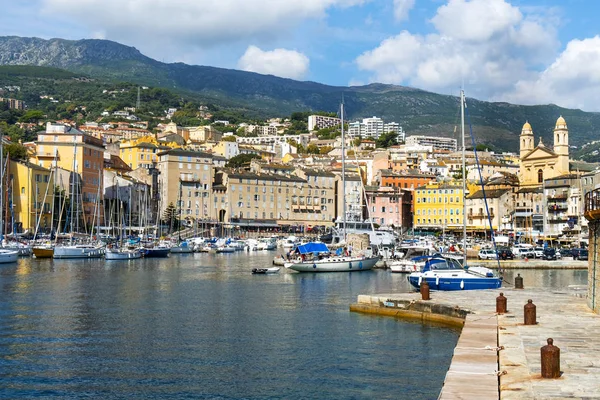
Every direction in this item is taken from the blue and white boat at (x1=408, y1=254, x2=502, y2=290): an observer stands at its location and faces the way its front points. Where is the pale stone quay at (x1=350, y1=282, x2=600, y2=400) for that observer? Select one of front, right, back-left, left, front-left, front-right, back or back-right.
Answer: right

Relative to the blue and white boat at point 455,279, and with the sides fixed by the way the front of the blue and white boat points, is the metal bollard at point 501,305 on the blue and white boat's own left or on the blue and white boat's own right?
on the blue and white boat's own right

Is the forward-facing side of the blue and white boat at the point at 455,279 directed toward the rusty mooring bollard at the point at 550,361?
no

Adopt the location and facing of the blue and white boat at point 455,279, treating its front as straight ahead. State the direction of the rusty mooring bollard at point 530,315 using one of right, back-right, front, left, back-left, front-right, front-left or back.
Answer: right
